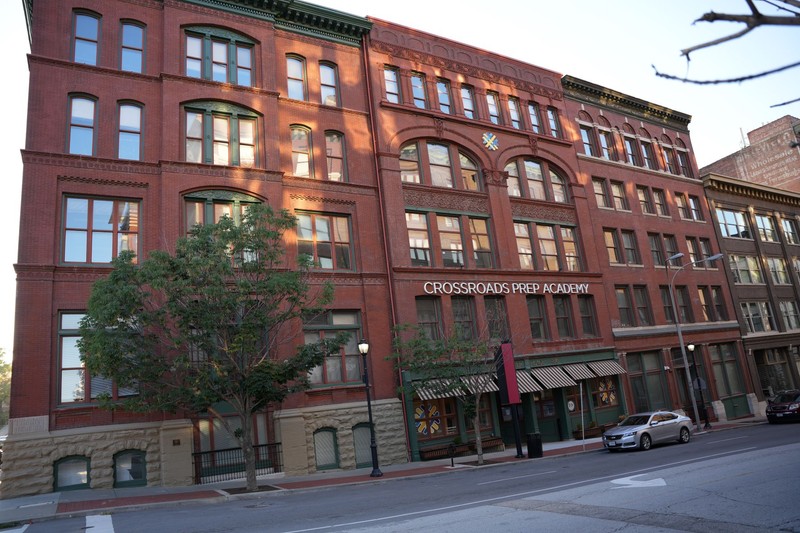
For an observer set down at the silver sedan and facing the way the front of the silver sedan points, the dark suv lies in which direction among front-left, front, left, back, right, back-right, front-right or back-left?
back

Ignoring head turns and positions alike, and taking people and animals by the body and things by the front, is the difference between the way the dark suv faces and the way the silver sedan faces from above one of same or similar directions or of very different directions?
same or similar directions

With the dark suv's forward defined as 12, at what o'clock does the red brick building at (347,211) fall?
The red brick building is roughly at 12 o'clock from the dark suv.

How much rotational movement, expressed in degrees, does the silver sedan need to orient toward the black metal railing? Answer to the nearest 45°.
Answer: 0° — it already faces it

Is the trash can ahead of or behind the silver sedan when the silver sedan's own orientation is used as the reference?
ahead

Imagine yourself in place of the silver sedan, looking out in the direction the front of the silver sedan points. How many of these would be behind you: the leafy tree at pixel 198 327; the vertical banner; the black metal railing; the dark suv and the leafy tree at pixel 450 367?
1

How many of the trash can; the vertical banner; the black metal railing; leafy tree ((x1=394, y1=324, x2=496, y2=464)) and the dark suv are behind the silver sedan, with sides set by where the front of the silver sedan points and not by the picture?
1

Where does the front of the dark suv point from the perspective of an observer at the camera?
facing the viewer and to the left of the viewer

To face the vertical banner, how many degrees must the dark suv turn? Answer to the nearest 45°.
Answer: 0° — it already faces it

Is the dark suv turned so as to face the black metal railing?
yes

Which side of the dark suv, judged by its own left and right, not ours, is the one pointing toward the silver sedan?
front

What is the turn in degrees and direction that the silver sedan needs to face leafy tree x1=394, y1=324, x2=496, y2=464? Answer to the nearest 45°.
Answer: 0° — it already faces it

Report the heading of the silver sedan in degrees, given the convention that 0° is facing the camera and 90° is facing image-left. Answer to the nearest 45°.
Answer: approximately 45°

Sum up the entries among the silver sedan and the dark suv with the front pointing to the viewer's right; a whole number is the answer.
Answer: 0

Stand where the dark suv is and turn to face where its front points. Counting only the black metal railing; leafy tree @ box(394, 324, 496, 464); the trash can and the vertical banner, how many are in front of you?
4

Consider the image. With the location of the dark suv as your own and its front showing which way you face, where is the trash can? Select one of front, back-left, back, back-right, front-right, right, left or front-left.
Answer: front
